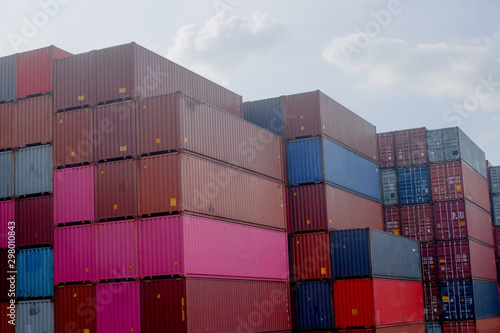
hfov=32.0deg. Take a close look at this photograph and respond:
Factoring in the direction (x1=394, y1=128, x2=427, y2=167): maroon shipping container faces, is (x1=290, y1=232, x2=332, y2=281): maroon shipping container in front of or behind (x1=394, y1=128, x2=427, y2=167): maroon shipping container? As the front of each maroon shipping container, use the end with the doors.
in front

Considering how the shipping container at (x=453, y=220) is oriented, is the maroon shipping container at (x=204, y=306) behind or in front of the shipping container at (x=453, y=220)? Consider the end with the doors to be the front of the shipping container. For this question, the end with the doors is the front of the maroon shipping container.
in front

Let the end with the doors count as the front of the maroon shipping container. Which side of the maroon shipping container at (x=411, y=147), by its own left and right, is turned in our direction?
front

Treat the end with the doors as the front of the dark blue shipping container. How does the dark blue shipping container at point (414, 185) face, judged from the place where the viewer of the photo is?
facing the viewer

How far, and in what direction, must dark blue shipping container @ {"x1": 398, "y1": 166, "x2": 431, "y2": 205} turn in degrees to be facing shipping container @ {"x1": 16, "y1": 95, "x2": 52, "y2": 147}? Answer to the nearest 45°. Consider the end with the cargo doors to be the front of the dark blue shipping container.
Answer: approximately 45° to its right
